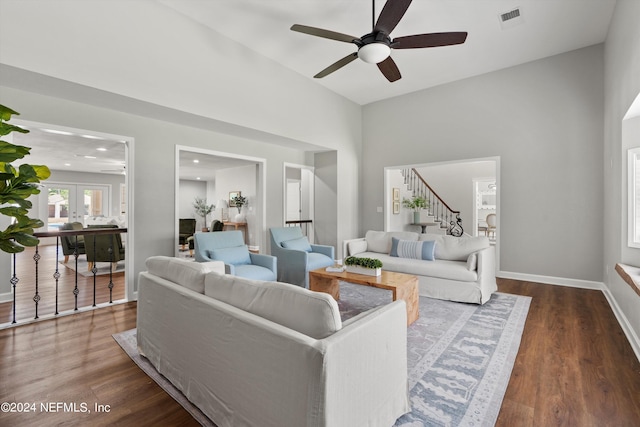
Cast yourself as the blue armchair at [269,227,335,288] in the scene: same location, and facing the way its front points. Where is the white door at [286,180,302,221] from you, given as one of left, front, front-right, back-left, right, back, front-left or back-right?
back-left

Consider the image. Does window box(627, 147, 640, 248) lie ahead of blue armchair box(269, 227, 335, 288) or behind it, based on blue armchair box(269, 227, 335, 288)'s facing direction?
ahead

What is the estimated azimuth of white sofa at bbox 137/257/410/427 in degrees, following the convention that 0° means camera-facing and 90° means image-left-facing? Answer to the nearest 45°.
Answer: approximately 225°

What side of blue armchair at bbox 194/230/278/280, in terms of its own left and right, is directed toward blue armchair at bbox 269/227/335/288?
left

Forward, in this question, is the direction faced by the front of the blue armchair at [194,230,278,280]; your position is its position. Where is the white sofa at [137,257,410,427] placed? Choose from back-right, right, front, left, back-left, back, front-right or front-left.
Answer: front-right

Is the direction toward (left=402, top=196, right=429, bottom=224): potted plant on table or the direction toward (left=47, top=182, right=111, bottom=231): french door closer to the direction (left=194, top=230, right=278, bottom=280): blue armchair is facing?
the potted plant on table

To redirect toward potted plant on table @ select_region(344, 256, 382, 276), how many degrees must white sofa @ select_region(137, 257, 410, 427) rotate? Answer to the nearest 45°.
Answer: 0° — it already faces it

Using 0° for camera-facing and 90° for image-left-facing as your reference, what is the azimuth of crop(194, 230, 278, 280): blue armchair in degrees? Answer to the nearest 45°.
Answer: approximately 315°

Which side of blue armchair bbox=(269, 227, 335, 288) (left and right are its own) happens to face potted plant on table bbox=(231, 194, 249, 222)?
back

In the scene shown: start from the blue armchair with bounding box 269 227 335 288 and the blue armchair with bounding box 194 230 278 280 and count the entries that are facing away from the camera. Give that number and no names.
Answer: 0

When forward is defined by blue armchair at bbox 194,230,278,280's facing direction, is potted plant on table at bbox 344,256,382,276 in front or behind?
in front

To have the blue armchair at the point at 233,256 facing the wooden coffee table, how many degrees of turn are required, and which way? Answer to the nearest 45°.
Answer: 0° — it already faces it
